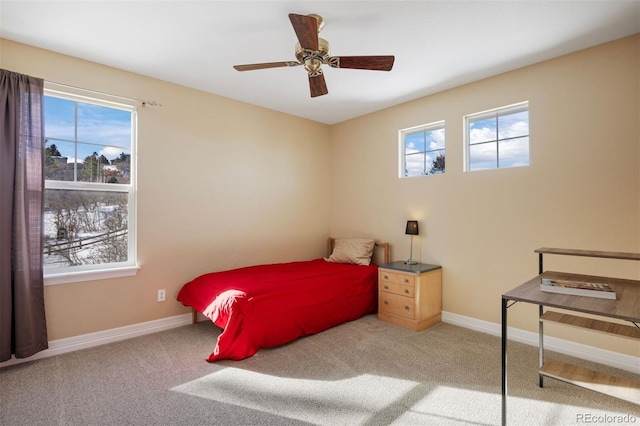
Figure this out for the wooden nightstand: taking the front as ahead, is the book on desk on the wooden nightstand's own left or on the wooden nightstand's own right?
on the wooden nightstand's own left

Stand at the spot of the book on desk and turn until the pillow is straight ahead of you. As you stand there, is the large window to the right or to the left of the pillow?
left

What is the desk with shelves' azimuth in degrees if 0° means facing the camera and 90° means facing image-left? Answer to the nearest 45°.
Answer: approximately 45°

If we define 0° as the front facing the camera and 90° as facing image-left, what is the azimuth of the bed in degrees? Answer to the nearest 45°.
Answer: approximately 45°

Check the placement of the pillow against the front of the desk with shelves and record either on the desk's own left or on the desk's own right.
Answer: on the desk's own right

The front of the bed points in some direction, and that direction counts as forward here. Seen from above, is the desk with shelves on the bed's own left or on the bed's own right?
on the bed's own left

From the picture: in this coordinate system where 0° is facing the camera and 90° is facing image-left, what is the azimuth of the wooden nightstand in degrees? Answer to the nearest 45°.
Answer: approximately 45°

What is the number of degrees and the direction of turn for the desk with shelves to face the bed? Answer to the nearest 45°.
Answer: approximately 45° to its right
